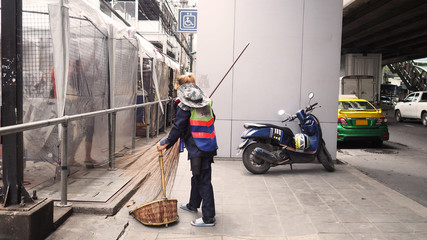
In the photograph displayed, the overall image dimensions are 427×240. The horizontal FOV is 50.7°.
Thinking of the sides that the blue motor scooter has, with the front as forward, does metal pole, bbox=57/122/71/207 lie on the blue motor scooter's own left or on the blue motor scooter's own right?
on the blue motor scooter's own right

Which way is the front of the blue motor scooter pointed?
to the viewer's right

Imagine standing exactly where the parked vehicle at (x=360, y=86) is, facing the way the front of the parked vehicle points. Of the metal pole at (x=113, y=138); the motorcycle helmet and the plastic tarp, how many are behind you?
3

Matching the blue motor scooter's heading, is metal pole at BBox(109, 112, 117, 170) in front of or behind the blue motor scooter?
behind

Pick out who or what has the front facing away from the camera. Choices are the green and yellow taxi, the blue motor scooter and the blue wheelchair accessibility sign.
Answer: the green and yellow taxi

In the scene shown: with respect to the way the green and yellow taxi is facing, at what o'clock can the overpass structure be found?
The overpass structure is roughly at 12 o'clock from the green and yellow taxi.

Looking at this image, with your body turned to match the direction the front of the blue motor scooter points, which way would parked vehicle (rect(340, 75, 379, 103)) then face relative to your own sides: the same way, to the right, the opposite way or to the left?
to the left

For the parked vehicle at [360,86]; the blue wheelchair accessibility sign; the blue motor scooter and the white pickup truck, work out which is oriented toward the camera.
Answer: the blue wheelchair accessibility sign

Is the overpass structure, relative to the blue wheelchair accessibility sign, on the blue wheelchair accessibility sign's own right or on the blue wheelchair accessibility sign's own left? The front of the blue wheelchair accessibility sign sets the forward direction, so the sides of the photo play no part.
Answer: on the blue wheelchair accessibility sign's own left

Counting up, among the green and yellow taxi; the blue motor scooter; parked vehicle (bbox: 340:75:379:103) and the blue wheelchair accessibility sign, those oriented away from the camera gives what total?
2
